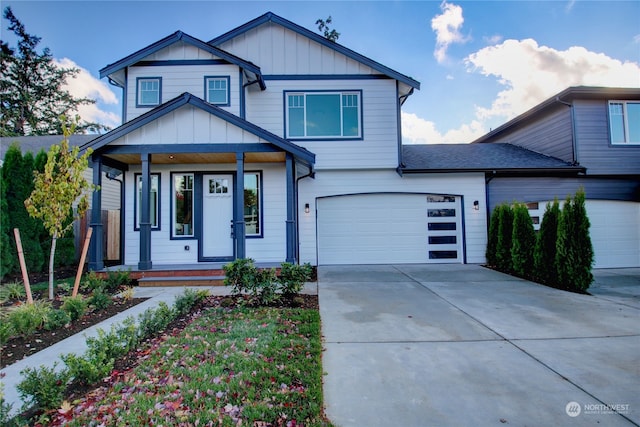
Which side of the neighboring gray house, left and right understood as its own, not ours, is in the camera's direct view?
front

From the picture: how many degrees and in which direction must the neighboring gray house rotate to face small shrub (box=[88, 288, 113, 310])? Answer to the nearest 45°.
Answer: approximately 45° to its right

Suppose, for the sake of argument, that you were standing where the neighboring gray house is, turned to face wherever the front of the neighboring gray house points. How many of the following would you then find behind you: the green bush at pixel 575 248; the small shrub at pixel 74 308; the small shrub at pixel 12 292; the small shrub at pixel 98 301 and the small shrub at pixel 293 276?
0

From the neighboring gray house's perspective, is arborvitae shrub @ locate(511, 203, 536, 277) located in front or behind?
in front

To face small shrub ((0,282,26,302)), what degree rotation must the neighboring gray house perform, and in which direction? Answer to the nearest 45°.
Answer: approximately 45° to its right

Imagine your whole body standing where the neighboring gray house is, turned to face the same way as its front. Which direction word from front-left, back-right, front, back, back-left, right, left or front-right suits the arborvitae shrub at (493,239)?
front-right

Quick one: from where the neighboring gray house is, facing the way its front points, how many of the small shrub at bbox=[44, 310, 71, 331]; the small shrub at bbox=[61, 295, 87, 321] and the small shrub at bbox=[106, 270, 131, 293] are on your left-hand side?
0

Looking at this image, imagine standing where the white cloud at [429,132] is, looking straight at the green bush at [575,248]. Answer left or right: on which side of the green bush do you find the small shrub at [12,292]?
right

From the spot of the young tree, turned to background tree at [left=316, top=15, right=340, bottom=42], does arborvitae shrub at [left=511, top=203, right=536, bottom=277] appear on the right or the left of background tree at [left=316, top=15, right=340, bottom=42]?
right

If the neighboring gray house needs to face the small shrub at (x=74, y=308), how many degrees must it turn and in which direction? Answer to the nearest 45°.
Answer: approximately 45° to its right

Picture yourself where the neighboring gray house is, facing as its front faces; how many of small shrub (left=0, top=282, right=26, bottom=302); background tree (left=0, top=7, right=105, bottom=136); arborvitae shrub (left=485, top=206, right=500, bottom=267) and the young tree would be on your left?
0

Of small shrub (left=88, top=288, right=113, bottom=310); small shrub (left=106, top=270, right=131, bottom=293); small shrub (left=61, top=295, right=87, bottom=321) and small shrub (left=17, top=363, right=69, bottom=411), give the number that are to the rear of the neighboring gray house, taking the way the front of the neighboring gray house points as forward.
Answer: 0

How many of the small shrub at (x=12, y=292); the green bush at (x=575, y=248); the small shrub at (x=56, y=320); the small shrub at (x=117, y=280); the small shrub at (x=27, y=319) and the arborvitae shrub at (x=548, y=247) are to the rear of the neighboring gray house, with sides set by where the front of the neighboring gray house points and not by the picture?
0

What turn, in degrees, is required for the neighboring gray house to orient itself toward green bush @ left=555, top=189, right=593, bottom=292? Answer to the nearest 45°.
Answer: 0° — it already faces it

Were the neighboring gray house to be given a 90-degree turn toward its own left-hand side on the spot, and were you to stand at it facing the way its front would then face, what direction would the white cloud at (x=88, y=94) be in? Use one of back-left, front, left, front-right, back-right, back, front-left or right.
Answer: back

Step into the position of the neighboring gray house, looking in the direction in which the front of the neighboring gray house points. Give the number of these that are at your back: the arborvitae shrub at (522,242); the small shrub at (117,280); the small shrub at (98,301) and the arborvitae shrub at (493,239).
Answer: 0

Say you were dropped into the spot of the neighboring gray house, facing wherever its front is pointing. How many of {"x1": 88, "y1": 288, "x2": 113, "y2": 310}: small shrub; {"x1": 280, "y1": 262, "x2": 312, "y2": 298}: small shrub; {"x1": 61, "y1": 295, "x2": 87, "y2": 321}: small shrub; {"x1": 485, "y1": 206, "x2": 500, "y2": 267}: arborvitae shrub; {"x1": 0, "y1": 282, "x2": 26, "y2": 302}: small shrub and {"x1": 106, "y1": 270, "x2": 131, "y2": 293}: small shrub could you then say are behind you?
0

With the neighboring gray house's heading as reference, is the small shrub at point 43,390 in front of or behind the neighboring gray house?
in front
